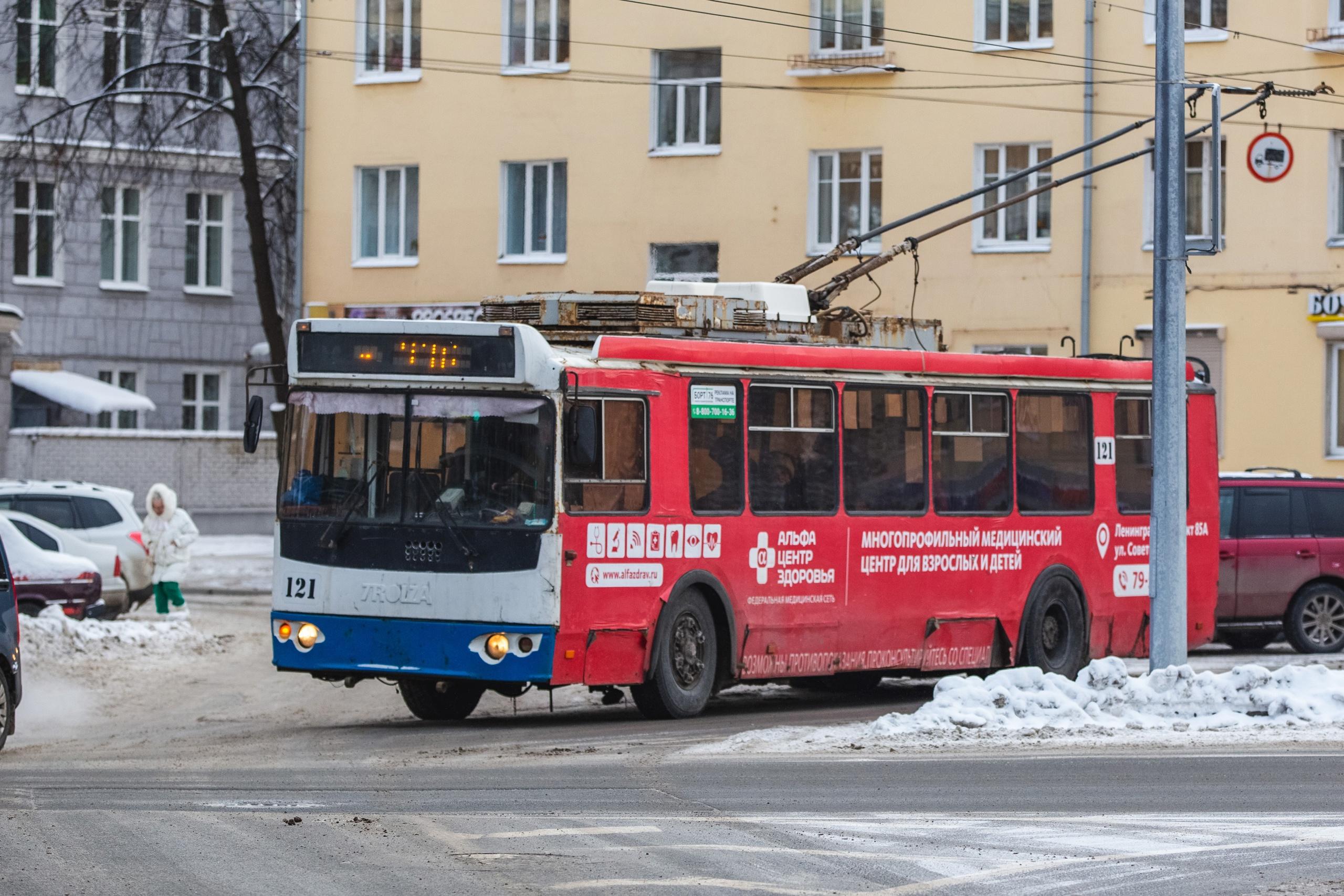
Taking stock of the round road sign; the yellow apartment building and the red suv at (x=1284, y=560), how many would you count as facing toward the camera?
2

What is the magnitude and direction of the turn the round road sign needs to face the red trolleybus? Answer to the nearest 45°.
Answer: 0° — it already faces it

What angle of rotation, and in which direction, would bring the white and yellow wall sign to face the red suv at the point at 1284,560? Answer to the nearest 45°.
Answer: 0° — it already faces it

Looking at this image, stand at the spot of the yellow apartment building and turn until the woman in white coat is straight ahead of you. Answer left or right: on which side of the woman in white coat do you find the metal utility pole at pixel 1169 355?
left

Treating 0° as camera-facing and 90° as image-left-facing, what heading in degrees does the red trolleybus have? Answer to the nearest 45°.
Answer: approximately 45°

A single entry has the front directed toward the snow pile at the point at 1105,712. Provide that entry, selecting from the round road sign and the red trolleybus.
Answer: the round road sign

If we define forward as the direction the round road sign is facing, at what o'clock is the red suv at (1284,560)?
The red suv is roughly at 12 o'clock from the round road sign.

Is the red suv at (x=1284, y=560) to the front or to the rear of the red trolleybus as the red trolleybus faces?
to the rear

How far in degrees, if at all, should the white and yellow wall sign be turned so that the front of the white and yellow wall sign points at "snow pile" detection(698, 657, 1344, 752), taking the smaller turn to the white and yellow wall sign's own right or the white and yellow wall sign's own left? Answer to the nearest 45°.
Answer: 0° — it already faces it
